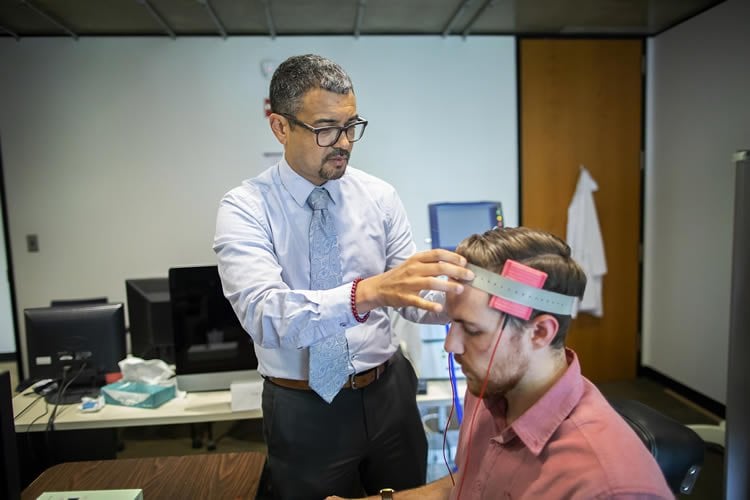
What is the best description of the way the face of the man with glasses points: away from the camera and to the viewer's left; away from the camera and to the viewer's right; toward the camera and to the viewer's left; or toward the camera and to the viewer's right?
toward the camera and to the viewer's right

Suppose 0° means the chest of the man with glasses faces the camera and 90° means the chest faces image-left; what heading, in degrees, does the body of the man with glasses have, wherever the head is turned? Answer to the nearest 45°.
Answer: approximately 315°

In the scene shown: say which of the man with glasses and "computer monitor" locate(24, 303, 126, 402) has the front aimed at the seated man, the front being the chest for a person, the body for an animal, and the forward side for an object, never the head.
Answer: the man with glasses

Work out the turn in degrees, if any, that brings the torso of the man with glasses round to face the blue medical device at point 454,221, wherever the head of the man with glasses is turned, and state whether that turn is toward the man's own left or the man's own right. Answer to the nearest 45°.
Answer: approximately 90° to the man's own left

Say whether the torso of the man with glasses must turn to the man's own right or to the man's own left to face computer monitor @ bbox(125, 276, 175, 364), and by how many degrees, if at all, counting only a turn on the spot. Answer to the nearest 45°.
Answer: approximately 180°

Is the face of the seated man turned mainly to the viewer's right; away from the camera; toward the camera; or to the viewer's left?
to the viewer's left
